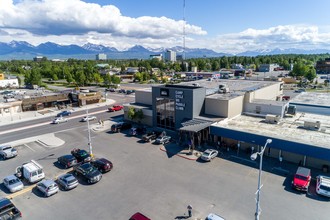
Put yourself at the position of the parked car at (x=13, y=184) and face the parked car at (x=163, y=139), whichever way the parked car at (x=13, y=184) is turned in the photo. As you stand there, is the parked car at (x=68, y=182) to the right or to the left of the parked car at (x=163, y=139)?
right

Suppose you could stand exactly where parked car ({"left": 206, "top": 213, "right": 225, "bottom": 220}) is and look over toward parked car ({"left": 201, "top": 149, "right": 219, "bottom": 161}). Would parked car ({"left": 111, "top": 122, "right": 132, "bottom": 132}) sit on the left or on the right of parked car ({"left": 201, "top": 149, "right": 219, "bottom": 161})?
left

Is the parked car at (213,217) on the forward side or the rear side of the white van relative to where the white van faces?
on the rear side

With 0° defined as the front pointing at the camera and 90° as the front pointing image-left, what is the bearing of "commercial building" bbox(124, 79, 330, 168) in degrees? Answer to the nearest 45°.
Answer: approximately 45°
